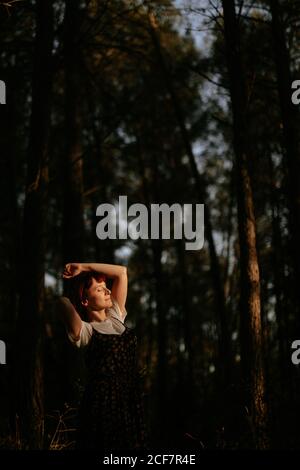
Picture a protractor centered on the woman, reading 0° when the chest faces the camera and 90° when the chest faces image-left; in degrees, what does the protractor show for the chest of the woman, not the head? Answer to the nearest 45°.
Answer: approximately 315°

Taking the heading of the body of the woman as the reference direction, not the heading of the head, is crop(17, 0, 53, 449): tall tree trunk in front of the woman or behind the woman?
behind

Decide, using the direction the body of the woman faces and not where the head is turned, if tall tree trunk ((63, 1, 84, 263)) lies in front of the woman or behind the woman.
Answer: behind

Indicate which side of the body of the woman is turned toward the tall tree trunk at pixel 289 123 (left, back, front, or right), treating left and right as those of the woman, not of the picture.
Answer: left

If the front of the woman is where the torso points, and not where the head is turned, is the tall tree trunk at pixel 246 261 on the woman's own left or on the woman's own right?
on the woman's own left
